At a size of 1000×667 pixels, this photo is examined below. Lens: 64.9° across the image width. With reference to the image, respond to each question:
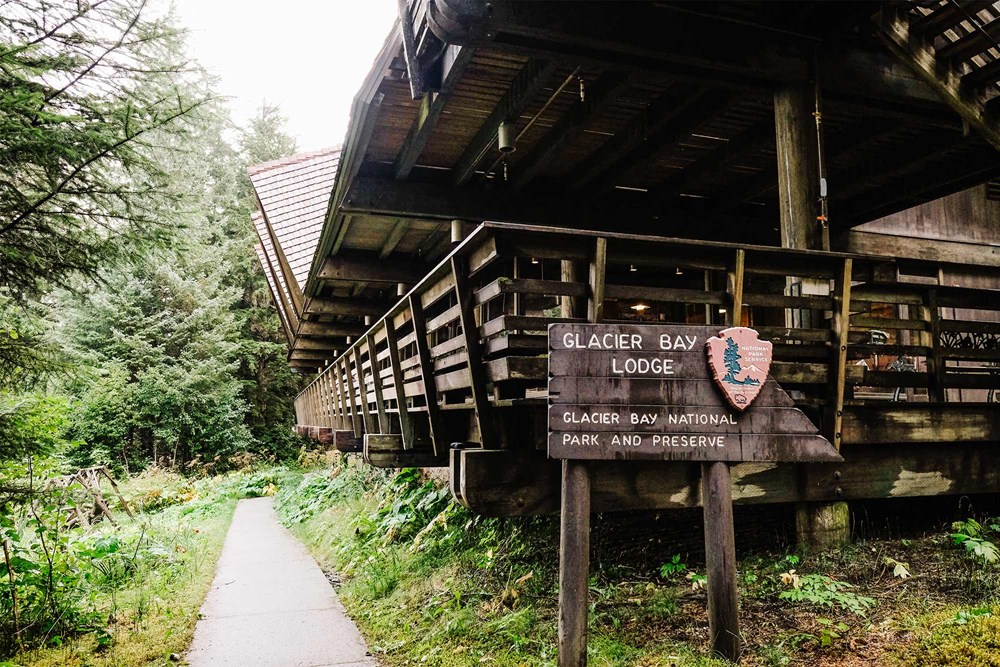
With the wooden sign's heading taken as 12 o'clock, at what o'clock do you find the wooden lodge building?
The wooden lodge building is roughly at 6 o'clock from the wooden sign.

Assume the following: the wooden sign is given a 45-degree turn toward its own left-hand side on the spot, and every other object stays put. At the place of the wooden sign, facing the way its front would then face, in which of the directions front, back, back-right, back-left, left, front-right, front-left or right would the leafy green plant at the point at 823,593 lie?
left

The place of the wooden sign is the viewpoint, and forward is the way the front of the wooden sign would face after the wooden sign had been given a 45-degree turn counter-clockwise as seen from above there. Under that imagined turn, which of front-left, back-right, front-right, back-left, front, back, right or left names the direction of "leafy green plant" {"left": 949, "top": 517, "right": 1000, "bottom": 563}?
left

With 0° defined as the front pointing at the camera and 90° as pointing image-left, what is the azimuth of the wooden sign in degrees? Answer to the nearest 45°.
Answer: approximately 0°

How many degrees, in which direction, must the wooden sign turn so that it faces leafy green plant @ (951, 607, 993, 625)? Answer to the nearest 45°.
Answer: approximately 135° to its left

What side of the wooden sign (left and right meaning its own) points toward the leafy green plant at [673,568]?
back
